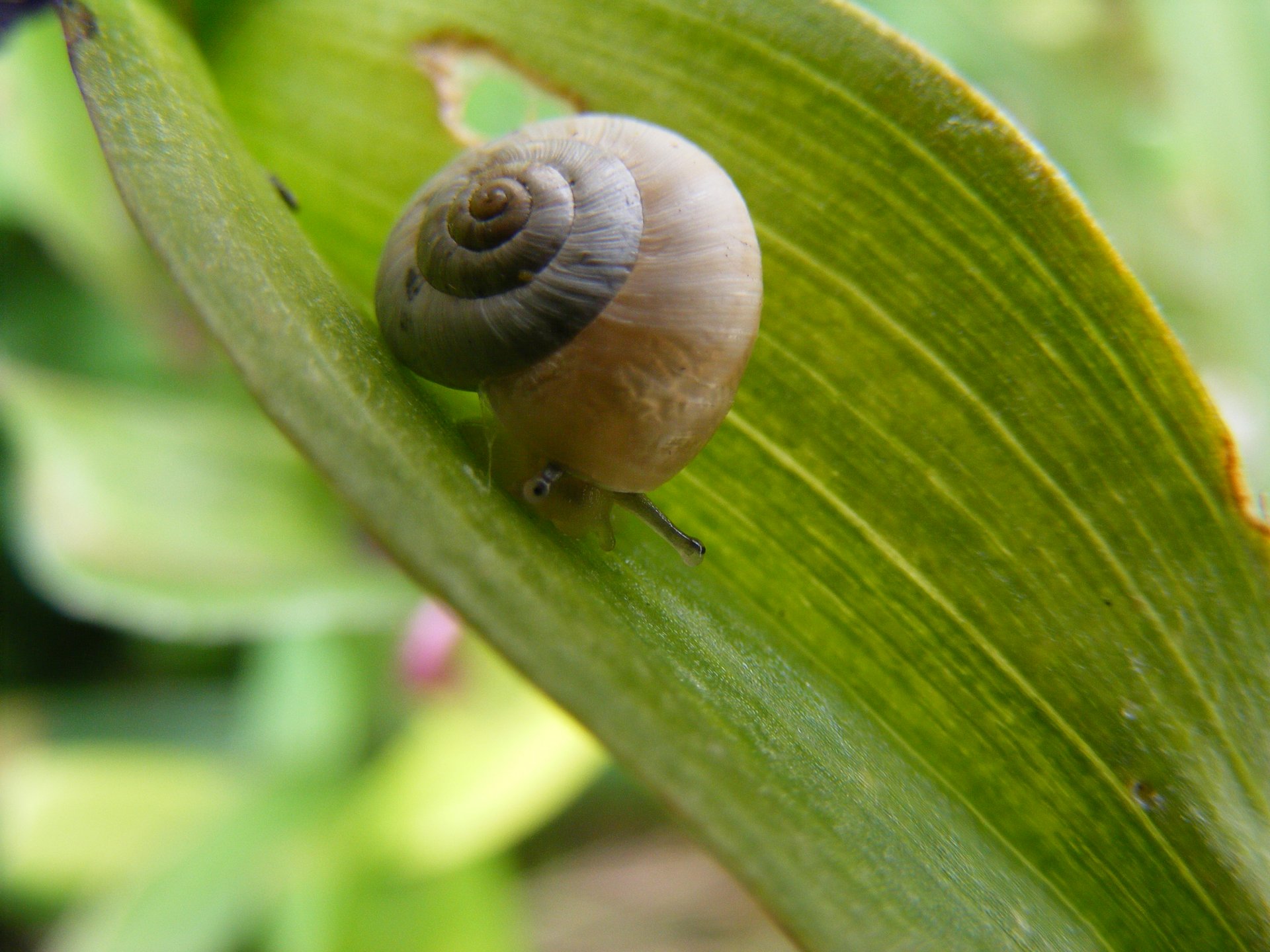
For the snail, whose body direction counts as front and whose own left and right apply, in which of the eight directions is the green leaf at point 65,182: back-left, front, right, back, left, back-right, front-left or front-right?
back
